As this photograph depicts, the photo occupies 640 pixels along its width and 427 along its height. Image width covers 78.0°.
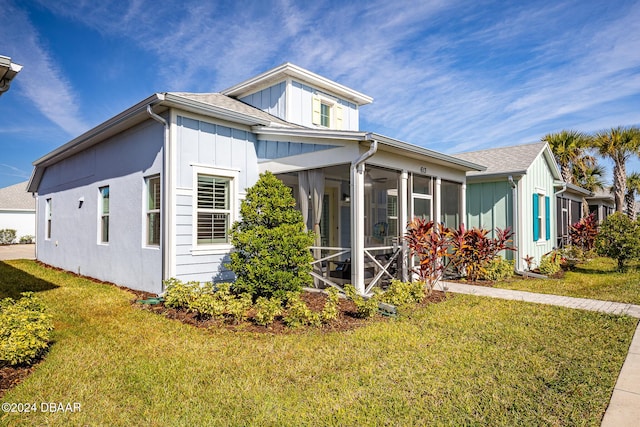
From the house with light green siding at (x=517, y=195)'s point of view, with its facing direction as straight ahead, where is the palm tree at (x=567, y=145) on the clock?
The palm tree is roughly at 8 o'clock from the house with light green siding.

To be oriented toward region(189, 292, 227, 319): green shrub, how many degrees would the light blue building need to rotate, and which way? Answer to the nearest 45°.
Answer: approximately 45° to its right

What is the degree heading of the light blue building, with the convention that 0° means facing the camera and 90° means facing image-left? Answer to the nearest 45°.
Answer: approximately 315°

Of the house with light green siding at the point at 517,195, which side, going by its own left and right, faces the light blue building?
right

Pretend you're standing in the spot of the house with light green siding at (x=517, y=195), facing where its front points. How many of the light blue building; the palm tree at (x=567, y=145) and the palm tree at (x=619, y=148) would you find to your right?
1

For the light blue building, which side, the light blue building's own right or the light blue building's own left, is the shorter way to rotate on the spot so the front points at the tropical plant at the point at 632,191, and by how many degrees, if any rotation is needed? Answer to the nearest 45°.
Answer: approximately 90° to the light blue building's own left

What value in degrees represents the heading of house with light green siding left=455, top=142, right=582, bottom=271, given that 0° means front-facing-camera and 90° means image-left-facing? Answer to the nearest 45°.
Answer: approximately 315°

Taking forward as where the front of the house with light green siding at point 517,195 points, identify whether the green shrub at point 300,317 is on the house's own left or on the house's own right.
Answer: on the house's own right

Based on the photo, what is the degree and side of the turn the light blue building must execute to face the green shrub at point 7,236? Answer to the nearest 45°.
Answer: approximately 180°
